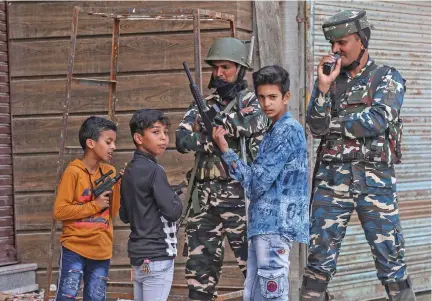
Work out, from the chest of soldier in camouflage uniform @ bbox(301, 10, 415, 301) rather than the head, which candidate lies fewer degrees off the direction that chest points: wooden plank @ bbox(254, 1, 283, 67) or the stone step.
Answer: the stone step

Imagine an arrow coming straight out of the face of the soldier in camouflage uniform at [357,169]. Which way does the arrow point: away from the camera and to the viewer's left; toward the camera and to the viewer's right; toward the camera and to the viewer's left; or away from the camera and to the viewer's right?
toward the camera and to the viewer's left

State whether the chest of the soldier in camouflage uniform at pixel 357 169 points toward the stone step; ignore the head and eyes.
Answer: no

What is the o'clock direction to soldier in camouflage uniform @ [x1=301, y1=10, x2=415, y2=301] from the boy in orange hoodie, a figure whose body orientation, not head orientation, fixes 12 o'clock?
The soldier in camouflage uniform is roughly at 11 o'clock from the boy in orange hoodie.

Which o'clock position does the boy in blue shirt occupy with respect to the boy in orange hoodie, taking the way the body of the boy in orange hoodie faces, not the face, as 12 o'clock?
The boy in blue shirt is roughly at 12 o'clock from the boy in orange hoodie.

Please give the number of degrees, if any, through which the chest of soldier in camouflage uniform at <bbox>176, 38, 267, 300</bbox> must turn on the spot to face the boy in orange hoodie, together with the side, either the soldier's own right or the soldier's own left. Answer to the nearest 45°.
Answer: approximately 45° to the soldier's own right

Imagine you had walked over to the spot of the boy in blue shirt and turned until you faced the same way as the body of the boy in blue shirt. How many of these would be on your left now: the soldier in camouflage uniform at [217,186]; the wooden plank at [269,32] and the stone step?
0

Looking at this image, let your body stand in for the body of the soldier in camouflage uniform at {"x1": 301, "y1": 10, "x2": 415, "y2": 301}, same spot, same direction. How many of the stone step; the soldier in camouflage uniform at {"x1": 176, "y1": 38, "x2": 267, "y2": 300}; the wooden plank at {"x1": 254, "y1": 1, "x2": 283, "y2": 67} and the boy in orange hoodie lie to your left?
0

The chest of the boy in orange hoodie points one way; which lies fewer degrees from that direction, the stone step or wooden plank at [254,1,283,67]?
the wooden plank

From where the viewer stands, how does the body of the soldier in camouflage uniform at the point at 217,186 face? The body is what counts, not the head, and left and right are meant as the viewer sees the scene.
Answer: facing the viewer and to the left of the viewer

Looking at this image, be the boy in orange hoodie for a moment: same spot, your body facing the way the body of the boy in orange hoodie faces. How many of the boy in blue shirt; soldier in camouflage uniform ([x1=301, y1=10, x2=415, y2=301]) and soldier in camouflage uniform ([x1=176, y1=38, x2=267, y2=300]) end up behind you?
0

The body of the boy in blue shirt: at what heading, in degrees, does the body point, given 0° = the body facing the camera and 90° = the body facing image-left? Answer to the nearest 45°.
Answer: approximately 90°

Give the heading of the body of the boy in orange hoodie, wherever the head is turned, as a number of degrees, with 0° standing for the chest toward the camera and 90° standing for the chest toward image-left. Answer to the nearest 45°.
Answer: approximately 315°
